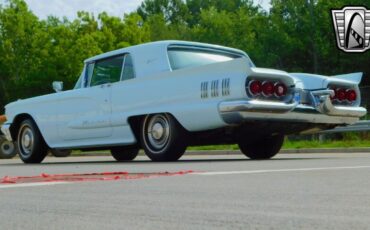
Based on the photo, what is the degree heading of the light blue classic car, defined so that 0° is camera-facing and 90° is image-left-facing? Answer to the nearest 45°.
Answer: approximately 135°
